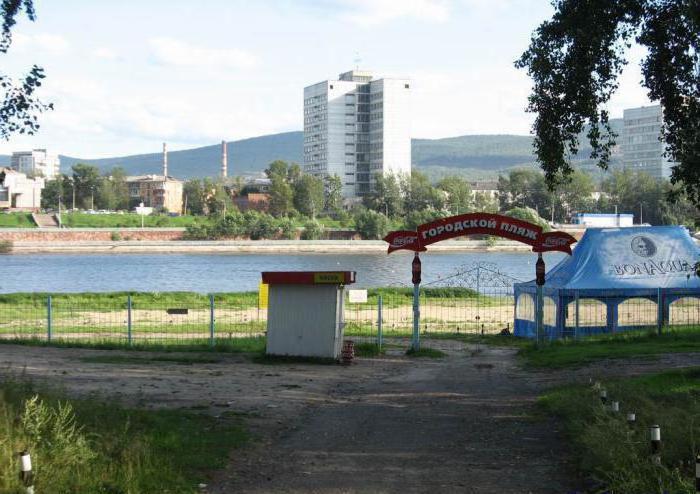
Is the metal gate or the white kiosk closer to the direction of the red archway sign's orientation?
the white kiosk

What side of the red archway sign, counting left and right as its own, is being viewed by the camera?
front

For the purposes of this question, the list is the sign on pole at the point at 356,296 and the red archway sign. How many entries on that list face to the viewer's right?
0

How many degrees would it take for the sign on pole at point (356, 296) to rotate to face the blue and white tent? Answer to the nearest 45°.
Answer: approximately 90° to its left

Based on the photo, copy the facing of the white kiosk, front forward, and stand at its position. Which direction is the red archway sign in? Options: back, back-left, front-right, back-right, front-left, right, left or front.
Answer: front-left

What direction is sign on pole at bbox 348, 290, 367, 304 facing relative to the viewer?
toward the camera

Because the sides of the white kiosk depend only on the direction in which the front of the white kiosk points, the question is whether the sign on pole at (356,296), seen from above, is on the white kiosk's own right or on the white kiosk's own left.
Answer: on the white kiosk's own left

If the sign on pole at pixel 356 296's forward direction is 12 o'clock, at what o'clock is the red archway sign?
The red archway sign is roughly at 9 o'clock from the sign on pole.

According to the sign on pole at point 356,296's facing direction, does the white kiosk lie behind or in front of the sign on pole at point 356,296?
in front

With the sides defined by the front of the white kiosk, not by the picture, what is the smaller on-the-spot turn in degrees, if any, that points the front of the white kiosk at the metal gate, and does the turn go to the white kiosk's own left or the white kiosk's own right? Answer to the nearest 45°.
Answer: approximately 90° to the white kiosk's own left
